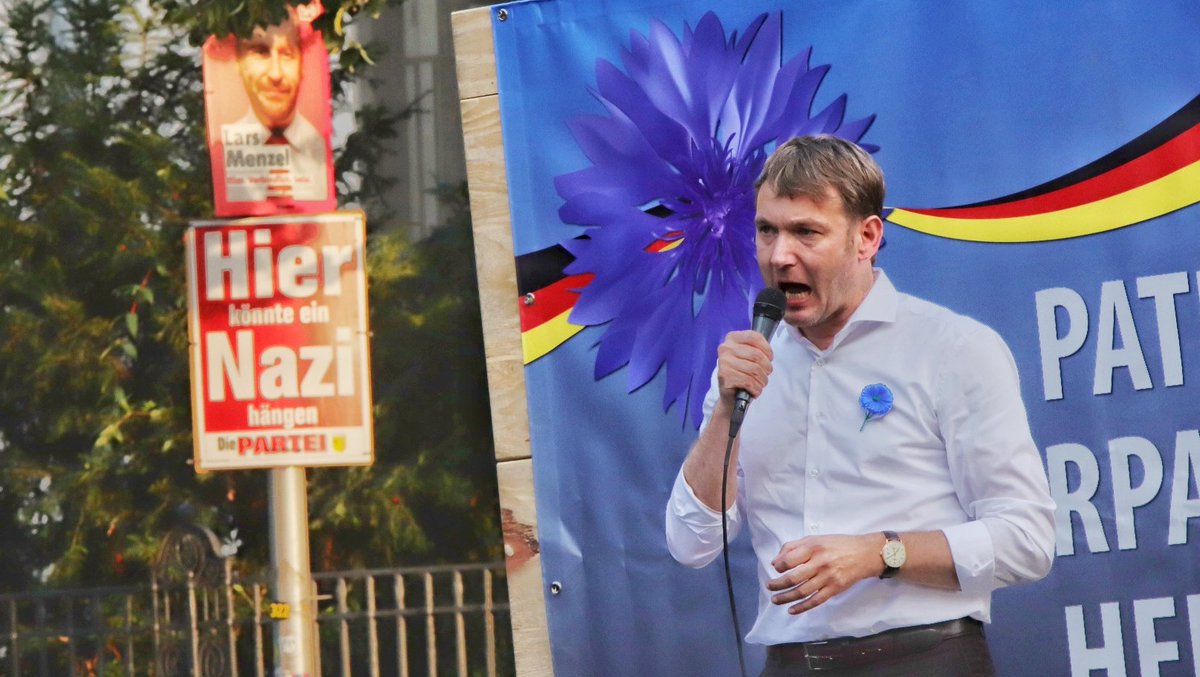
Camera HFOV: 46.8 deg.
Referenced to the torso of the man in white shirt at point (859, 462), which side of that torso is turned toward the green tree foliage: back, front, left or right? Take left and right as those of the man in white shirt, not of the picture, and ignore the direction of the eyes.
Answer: right

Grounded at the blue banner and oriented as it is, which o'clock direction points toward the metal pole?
The metal pole is roughly at 4 o'clock from the blue banner.

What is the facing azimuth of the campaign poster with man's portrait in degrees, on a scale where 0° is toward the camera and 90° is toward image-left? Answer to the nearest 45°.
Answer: approximately 0°

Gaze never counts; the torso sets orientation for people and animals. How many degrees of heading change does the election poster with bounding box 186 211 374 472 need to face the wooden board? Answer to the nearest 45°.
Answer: approximately 45° to its left

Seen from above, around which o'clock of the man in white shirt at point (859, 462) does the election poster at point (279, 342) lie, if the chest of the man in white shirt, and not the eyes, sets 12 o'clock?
The election poster is roughly at 3 o'clock from the man in white shirt.

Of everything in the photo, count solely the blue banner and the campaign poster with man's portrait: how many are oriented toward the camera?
2

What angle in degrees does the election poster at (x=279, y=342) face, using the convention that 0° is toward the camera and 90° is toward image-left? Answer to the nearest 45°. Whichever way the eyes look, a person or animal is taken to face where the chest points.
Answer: approximately 0°

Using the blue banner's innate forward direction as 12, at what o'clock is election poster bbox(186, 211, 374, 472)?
The election poster is roughly at 4 o'clock from the blue banner.
